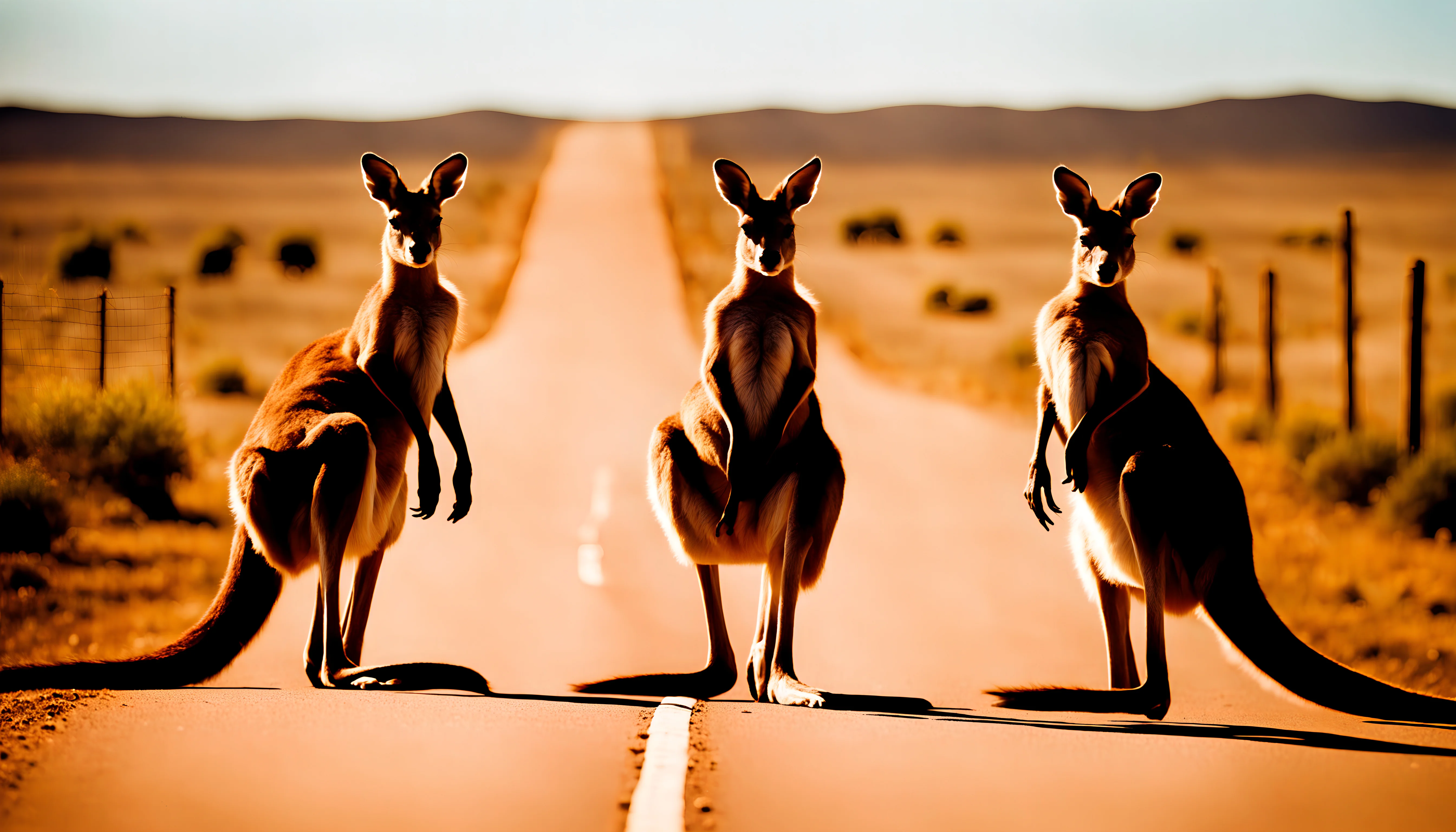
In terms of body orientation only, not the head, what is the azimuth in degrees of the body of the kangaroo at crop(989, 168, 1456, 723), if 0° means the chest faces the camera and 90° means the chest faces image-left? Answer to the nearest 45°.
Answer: approximately 45°

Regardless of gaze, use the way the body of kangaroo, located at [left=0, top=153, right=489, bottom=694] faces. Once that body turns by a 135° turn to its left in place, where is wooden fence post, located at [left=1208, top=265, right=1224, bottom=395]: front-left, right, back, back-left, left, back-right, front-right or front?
front-right

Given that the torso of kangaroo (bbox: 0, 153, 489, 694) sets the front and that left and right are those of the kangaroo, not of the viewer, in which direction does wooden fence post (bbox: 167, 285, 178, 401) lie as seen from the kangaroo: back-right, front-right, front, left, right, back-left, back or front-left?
back-left

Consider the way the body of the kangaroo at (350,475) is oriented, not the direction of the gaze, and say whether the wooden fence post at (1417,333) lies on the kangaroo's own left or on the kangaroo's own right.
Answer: on the kangaroo's own left

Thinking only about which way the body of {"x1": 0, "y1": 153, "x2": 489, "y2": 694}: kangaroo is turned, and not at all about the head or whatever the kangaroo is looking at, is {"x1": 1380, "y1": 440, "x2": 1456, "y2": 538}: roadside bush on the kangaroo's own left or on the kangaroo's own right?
on the kangaroo's own left

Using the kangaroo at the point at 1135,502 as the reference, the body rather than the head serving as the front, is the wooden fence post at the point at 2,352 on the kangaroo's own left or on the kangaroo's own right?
on the kangaroo's own right

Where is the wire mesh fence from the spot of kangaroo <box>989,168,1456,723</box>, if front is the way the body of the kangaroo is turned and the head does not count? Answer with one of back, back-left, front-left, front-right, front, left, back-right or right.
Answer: right

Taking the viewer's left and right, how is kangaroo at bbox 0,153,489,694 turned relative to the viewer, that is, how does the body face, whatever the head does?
facing the viewer and to the right of the viewer

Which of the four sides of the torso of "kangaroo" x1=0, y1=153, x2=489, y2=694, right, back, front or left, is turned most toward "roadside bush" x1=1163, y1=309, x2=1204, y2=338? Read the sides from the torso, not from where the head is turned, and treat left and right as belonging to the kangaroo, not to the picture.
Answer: left

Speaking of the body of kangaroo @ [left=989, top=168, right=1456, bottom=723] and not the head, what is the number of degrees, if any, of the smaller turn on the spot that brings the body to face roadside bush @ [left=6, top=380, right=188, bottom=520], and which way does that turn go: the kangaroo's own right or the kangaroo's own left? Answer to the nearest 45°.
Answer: approximately 90° to the kangaroo's own right

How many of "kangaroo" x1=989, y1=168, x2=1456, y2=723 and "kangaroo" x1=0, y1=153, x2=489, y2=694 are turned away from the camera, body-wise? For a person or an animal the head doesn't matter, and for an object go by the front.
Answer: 0

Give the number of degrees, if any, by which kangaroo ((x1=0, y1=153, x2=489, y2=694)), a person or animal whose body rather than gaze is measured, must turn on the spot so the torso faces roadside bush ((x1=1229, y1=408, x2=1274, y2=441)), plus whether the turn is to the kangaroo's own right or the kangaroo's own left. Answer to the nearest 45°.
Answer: approximately 90° to the kangaroo's own left
